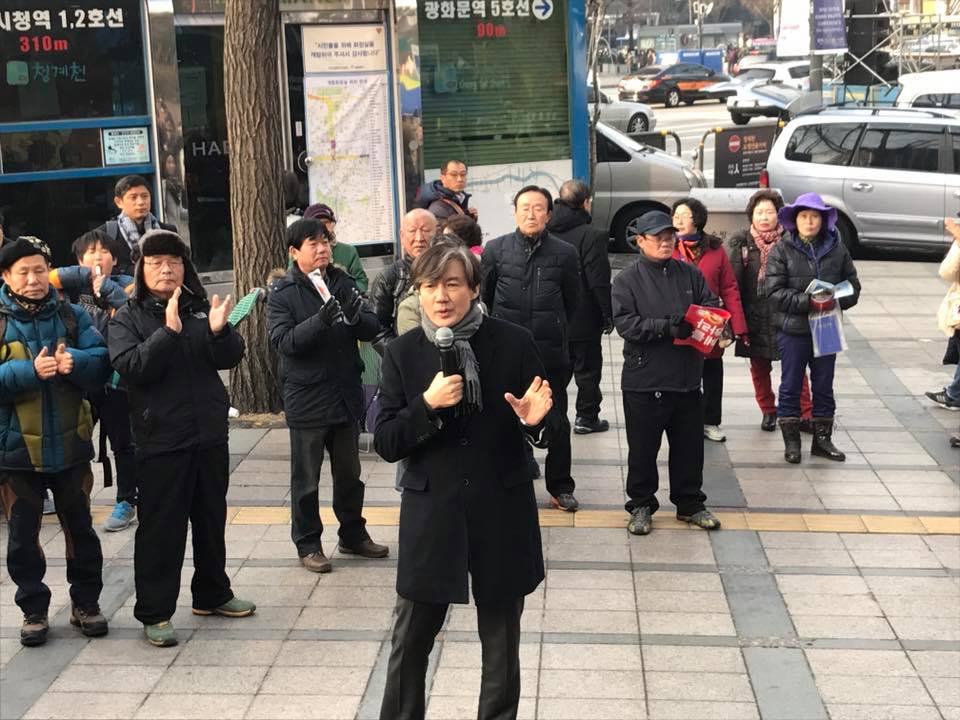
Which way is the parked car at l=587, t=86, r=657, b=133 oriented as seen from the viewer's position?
to the viewer's right

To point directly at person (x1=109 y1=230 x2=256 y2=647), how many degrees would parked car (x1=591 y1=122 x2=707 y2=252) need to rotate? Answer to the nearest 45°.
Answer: approximately 90° to its right

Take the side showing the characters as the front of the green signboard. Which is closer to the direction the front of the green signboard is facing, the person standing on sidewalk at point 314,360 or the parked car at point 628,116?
the person standing on sidewalk

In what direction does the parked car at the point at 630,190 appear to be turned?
to the viewer's right

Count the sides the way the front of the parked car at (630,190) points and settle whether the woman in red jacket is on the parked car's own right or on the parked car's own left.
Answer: on the parked car's own right

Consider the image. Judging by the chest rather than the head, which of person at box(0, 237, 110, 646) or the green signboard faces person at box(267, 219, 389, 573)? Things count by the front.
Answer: the green signboard

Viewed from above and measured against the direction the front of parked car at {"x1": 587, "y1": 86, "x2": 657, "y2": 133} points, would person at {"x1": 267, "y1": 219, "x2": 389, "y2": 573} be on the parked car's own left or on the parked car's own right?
on the parked car's own right

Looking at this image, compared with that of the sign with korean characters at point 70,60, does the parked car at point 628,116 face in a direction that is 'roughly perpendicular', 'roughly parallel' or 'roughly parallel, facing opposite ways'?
roughly perpendicular

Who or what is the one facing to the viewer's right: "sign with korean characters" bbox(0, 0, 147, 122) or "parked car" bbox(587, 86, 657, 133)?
the parked car
